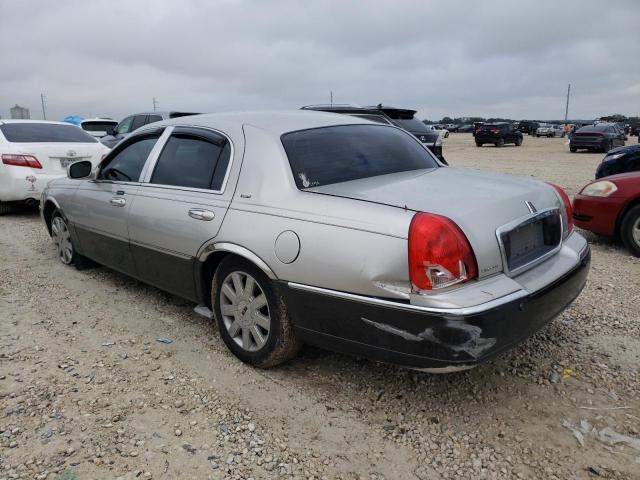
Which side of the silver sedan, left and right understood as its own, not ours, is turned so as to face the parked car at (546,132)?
right

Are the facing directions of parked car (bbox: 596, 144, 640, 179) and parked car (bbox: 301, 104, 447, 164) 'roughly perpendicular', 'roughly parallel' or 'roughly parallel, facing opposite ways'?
roughly perpendicular

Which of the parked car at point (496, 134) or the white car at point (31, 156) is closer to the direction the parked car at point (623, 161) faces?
the white car

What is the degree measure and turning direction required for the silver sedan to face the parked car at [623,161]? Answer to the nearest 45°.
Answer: approximately 90° to its right

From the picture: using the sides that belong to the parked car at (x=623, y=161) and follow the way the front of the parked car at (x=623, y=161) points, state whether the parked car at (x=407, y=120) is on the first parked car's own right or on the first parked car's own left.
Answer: on the first parked car's own right

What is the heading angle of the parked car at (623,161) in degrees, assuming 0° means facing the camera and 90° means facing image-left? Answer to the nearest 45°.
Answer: approximately 45°

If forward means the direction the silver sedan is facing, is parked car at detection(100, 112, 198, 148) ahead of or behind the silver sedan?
ahead

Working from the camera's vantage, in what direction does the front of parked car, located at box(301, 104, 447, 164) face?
facing away from the viewer and to the left of the viewer

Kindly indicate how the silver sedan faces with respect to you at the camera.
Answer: facing away from the viewer and to the left of the viewer

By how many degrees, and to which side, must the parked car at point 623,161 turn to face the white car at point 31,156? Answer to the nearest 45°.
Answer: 0° — it already faces it

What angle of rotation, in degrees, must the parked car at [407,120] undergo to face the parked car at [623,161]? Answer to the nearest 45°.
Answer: approximately 180°

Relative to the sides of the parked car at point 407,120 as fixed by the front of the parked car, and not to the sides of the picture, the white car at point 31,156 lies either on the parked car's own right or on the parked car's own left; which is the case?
on the parked car's own left

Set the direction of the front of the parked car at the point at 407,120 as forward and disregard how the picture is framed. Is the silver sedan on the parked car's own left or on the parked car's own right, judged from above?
on the parked car's own left

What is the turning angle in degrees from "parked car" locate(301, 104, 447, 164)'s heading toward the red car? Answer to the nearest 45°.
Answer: approximately 135° to its left

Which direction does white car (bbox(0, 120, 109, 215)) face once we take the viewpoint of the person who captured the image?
facing away from the viewer and to the left of the viewer
